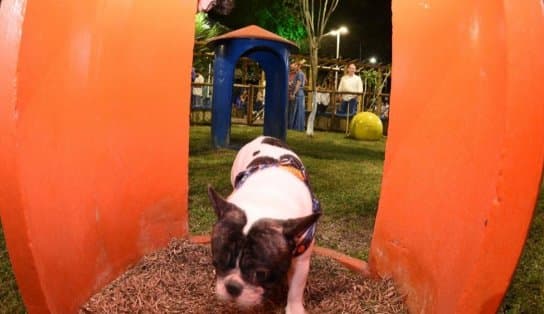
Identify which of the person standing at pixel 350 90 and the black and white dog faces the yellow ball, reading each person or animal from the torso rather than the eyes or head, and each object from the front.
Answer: the person standing

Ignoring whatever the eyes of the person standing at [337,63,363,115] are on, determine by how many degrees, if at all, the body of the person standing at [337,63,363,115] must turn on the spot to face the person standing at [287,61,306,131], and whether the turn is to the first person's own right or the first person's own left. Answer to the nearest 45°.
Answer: approximately 45° to the first person's own right

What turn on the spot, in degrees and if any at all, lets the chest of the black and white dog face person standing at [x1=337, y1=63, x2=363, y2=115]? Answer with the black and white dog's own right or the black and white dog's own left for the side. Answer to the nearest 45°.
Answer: approximately 180°

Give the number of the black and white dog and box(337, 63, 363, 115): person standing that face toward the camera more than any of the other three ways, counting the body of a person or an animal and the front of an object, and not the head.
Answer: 2

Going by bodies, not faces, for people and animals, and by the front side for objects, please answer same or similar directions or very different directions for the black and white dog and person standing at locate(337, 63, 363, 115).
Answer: same or similar directions

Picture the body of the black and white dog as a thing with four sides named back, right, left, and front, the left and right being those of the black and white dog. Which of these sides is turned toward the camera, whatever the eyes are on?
front

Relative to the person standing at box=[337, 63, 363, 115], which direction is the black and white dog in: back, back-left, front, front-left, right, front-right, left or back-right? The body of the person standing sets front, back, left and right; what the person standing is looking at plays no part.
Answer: front

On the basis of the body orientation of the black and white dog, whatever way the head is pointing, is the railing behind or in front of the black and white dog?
behind

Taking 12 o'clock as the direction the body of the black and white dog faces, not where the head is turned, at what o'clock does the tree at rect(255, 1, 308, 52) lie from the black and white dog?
The tree is roughly at 6 o'clock from the black and white dog.

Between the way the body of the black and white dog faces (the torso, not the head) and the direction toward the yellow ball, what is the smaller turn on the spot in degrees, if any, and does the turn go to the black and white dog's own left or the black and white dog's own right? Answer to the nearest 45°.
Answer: approximately 180°

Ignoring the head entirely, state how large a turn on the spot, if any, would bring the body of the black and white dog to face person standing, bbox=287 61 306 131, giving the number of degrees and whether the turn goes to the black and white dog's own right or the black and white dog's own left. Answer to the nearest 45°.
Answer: approximately 180°

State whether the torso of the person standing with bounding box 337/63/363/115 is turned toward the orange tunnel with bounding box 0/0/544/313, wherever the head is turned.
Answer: yes

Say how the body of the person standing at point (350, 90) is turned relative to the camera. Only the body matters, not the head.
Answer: toward the camera
